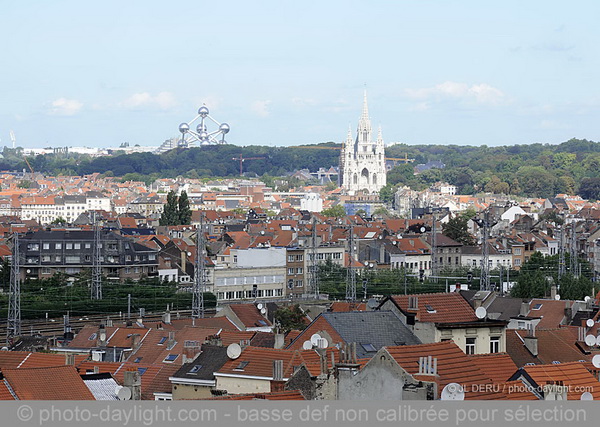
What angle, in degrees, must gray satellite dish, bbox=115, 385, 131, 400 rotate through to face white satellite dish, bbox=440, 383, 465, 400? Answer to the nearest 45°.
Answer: approximately 45° to its left

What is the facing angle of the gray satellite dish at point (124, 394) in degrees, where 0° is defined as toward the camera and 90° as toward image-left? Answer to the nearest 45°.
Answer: approximately 0°

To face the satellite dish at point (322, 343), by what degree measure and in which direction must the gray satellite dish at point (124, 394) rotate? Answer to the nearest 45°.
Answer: approximately 135° to its left

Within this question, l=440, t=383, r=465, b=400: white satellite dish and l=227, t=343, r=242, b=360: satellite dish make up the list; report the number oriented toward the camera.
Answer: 2

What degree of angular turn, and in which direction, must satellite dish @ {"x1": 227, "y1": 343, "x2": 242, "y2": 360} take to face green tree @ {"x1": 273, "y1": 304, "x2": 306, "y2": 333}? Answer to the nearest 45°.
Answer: approximately 180°

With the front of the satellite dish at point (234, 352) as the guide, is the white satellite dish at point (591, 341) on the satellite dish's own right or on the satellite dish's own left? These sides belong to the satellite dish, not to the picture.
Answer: on the satellite dish's own left

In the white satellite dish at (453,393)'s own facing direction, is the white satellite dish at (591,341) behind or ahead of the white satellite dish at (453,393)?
behind

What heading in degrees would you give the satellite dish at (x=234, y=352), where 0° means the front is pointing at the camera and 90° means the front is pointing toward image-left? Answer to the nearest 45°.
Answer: approximately 0°
